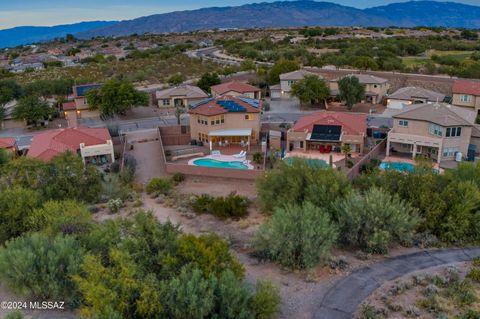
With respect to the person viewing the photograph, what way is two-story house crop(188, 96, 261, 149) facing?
facing away from the viewer

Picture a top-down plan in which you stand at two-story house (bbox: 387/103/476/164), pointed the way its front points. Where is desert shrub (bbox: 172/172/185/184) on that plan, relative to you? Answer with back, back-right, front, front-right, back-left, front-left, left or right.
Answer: back-left

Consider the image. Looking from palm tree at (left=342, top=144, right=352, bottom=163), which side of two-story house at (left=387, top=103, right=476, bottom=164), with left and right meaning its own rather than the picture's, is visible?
left

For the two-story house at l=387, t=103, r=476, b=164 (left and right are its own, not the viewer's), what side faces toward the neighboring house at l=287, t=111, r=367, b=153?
left

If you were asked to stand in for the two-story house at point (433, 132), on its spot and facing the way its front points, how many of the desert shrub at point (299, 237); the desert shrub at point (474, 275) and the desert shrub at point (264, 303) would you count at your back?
3

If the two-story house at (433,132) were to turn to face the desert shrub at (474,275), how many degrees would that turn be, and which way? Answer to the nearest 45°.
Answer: approximately 180°

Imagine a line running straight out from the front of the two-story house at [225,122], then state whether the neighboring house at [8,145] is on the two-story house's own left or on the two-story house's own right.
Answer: on the two-story house's own left

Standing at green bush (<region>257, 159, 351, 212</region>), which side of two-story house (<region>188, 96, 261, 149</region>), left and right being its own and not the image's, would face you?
back

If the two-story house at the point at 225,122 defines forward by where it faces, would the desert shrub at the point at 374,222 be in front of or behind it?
behind

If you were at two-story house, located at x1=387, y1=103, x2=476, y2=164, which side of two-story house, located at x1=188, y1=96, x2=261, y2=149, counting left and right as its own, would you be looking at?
right

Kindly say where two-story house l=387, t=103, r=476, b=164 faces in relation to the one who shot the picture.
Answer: facing away from the viewer

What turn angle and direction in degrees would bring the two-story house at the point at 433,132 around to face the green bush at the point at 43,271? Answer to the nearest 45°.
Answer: approximately 135° to its left

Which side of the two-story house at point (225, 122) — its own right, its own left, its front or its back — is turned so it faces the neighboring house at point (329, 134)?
right

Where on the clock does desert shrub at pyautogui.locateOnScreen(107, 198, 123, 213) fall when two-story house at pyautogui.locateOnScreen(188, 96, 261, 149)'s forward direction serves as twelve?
The desert shrub is roughly at 7 o'clock from the two-story house.

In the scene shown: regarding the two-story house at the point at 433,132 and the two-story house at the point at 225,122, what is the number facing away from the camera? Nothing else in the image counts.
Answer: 2
